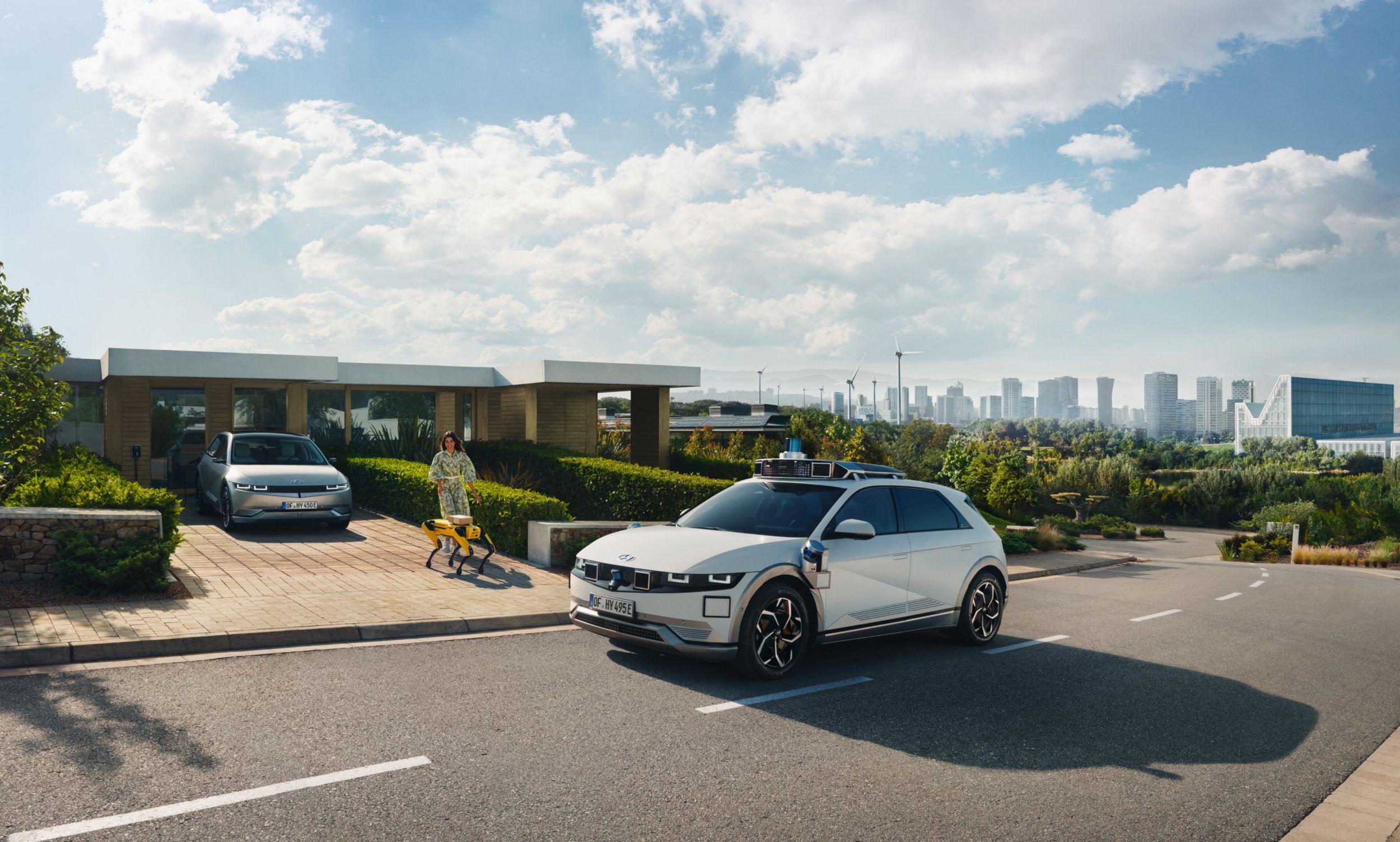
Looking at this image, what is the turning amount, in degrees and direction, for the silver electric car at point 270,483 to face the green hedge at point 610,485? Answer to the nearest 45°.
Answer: approximately 45° to its left

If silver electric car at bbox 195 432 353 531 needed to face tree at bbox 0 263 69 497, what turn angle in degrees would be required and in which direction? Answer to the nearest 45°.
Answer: approximately 90° to its right

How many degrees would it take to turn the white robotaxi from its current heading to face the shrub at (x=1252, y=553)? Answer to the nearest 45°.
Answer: approximately 180°

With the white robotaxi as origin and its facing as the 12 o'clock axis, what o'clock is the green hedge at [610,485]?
The green hedge is roughly at 4 o'clock from the white robotaxi.

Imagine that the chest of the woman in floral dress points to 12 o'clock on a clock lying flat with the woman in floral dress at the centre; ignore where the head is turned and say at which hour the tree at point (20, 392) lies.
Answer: The tree is roughly at 3 o'clock from the woman in floral dress.

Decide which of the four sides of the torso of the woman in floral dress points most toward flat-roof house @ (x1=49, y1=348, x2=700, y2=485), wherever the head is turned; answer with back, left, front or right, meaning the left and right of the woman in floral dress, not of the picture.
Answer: back

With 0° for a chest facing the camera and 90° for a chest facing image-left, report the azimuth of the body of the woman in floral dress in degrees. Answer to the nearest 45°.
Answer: approximately 0°

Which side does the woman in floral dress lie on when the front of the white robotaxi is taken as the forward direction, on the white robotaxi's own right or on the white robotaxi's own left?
on the white robotaxi's own right

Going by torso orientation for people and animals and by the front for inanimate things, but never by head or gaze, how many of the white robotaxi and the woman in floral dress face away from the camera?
0

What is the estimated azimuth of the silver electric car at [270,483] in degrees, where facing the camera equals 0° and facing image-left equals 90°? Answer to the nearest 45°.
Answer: approximately 315°
